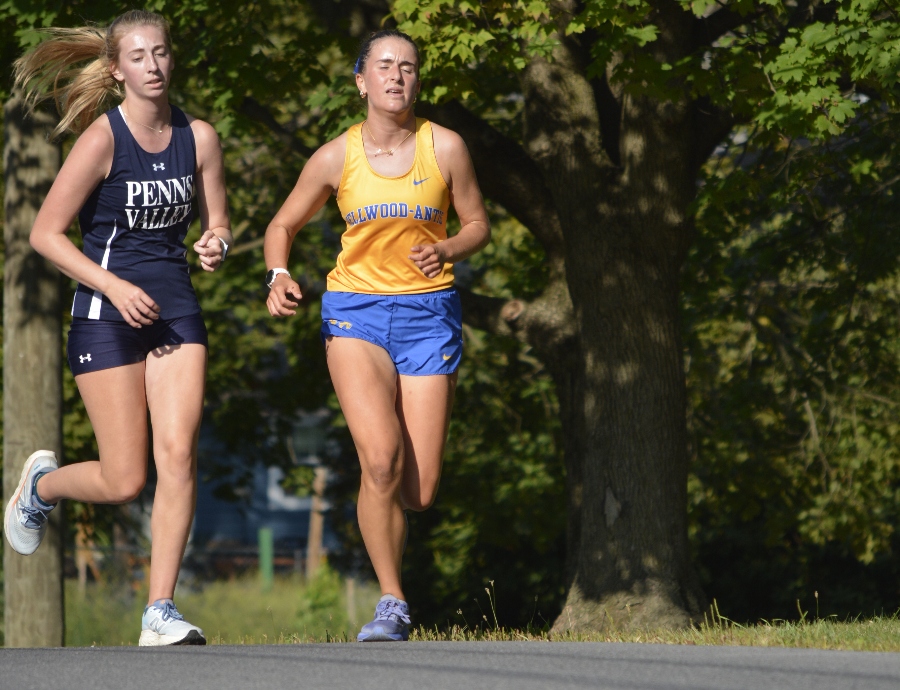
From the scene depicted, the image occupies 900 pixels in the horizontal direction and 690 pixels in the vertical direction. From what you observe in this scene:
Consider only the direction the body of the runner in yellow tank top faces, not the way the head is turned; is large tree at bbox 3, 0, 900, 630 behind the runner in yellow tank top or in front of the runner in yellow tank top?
behind

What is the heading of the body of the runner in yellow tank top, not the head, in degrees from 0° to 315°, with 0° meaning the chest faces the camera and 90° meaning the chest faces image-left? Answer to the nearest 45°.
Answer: approximately 0°

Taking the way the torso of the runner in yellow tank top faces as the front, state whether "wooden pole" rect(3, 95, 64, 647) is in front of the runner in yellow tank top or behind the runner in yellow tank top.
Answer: behind

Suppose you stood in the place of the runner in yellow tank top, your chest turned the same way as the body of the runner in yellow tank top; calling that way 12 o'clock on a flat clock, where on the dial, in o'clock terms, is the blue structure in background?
The blue structure in background is roughly at 6 o'clock from the runner in yellow tank top.
